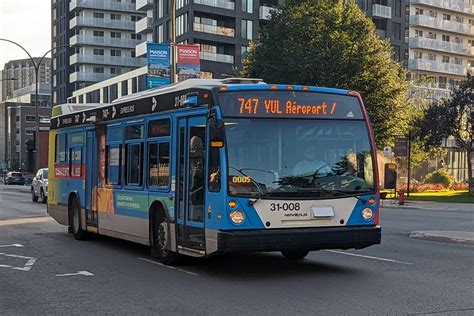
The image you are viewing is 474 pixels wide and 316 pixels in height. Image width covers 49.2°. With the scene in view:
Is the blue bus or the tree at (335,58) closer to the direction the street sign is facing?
the blue bus

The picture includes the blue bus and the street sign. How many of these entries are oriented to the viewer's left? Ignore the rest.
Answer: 0

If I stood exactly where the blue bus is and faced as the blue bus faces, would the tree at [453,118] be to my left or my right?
on my left

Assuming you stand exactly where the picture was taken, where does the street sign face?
facing the viewer

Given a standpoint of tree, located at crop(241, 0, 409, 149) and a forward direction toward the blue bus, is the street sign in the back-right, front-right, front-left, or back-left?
front-left

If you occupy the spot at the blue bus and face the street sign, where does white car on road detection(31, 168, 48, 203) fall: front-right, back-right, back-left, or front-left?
front-left

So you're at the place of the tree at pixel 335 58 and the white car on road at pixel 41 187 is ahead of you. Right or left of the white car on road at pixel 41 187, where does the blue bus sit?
left

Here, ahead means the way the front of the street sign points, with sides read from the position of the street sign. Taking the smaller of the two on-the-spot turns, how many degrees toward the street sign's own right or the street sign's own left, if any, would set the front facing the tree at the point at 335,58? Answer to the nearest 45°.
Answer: approximately 135° to the street sign's own right

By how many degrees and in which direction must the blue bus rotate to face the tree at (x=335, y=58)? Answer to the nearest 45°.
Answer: approximately 135° to its left

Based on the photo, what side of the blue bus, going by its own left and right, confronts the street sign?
left

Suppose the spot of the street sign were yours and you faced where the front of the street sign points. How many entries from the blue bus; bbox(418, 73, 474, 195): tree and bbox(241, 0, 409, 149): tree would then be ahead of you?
1
